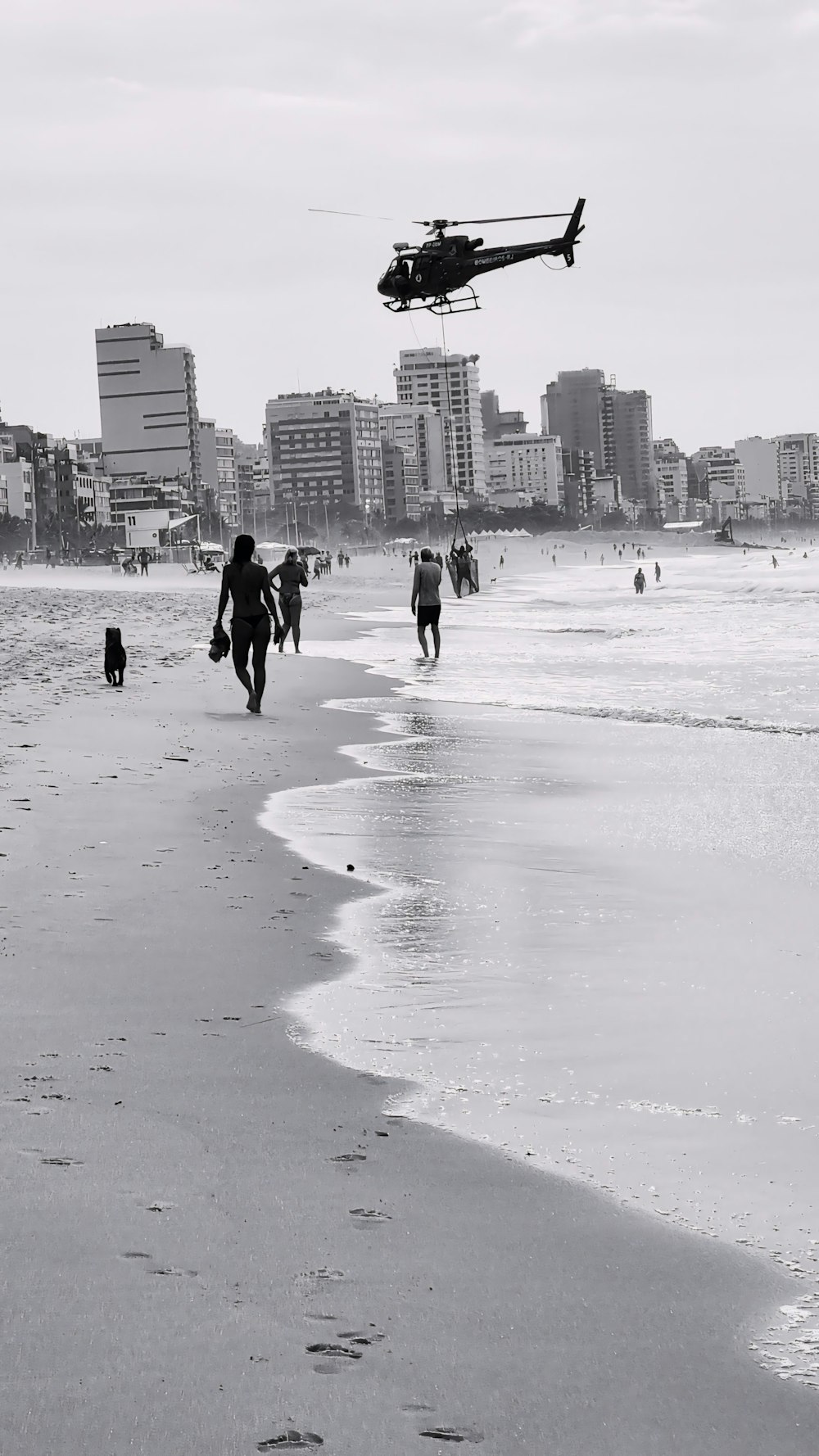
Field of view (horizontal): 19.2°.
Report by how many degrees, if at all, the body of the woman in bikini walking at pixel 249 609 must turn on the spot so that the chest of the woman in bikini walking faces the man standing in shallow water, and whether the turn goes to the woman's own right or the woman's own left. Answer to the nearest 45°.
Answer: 0° — they already face them

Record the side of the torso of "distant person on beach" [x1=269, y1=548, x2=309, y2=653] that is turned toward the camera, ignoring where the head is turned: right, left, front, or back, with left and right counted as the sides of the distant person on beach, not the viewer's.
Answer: back

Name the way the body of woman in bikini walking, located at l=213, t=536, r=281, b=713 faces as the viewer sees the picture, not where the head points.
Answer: away from the camera

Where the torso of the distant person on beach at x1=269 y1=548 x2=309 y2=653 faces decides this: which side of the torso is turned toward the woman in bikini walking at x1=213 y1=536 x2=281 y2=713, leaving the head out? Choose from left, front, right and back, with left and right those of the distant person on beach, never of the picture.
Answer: back

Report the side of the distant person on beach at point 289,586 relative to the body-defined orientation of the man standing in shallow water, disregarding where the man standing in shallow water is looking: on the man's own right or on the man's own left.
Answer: on the man's own left

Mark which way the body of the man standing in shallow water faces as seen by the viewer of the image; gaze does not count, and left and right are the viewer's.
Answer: facing away from the viewer
